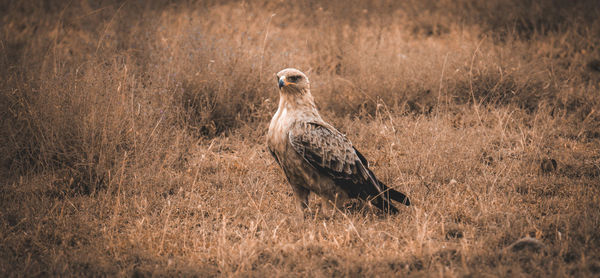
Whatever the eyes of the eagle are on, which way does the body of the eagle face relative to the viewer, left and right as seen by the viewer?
facing the viewer and to the left of the viewer
